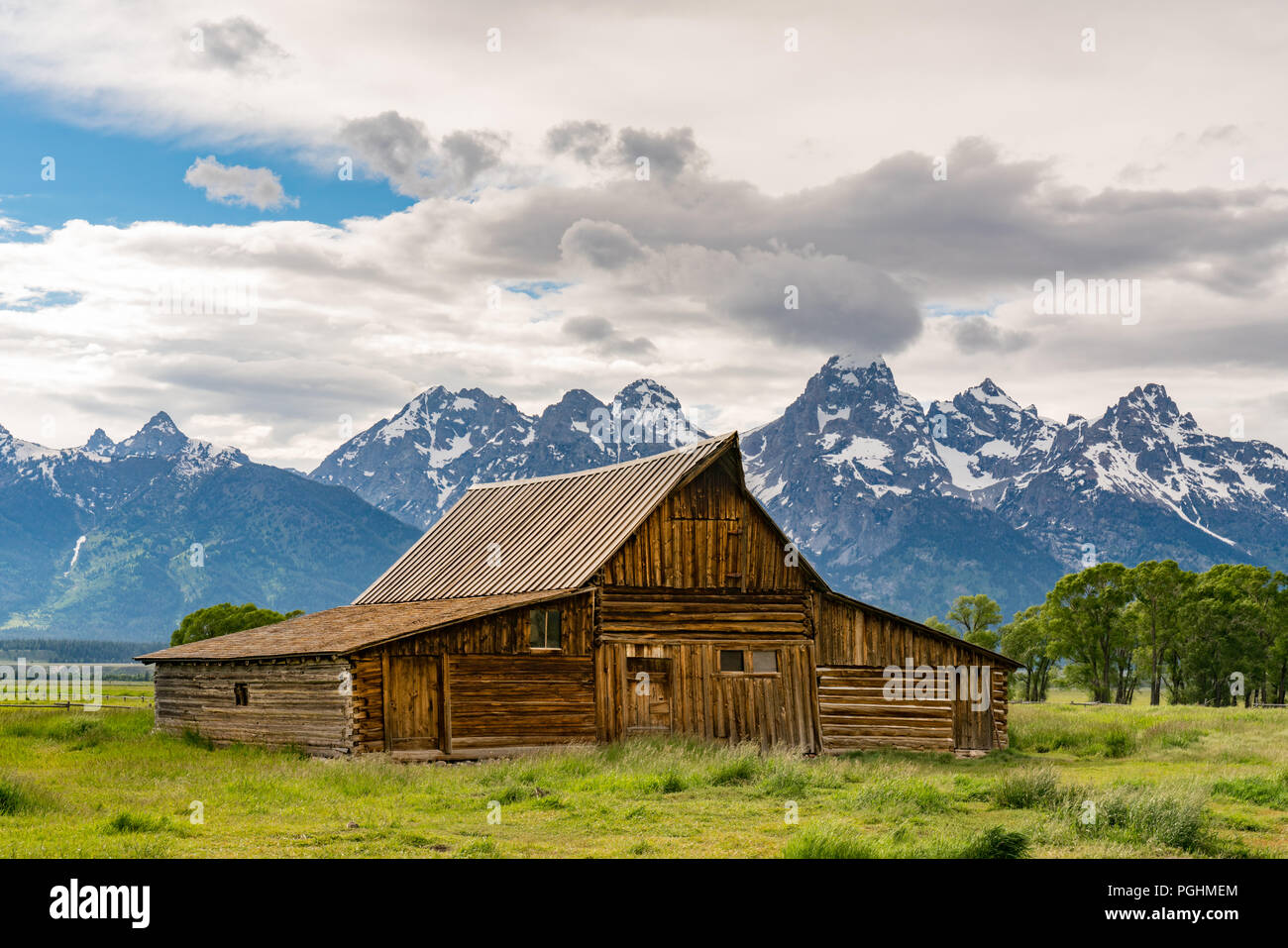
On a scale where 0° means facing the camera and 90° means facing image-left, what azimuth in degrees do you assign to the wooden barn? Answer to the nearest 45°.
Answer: approximately 315°
